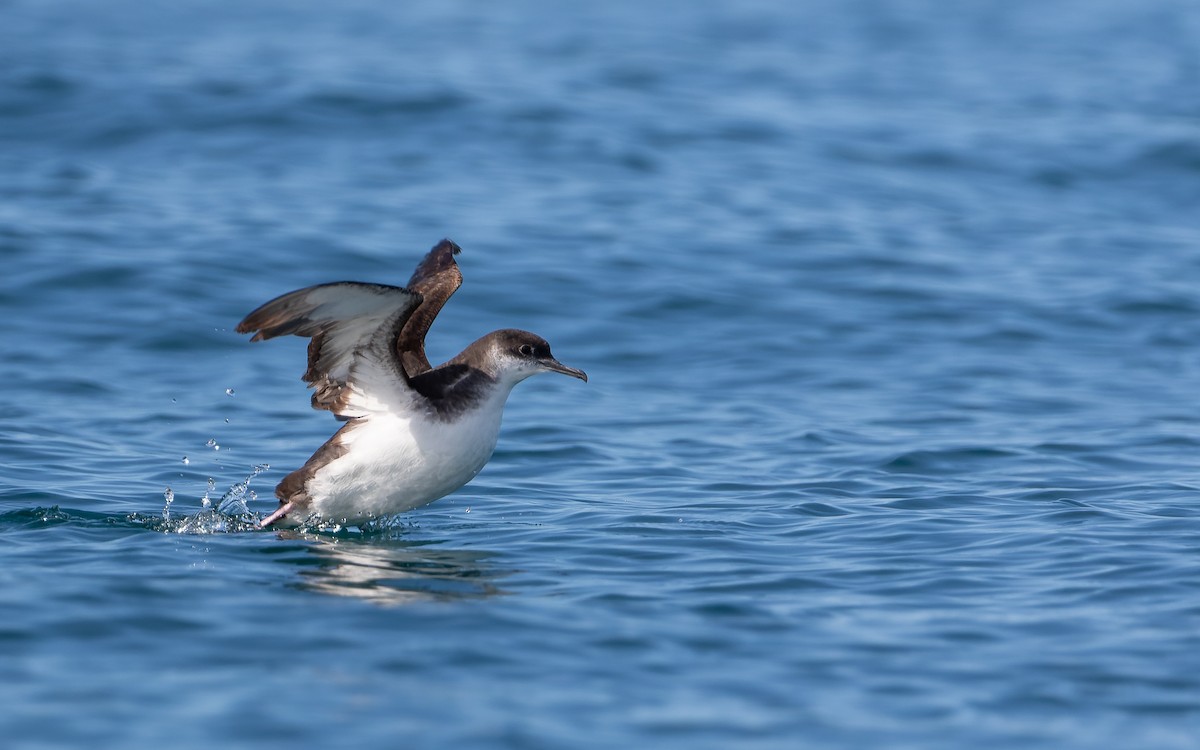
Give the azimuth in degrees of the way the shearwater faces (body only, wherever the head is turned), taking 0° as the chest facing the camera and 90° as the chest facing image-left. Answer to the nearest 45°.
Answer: approximately 270°
